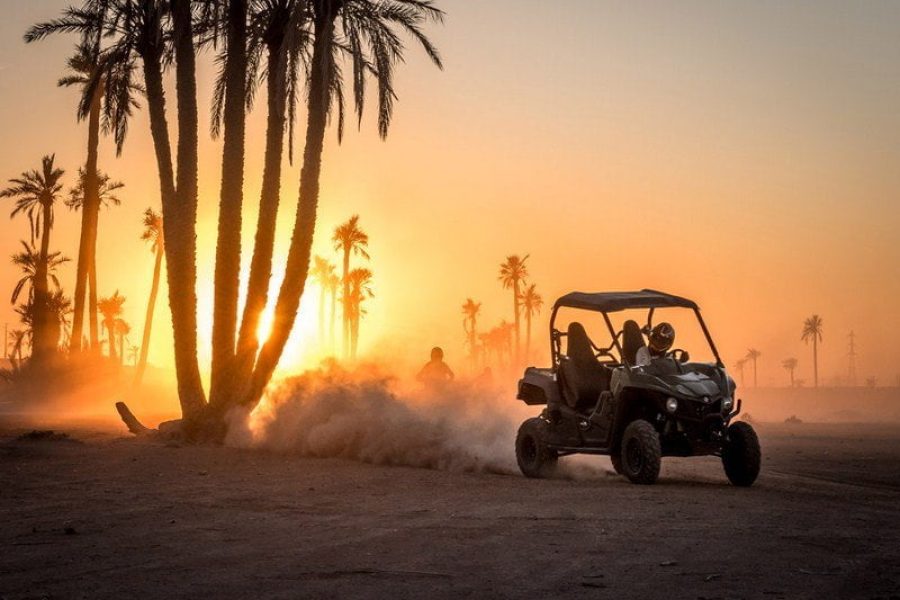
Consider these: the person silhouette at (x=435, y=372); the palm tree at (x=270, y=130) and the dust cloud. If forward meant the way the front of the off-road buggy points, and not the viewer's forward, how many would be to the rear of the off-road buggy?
3

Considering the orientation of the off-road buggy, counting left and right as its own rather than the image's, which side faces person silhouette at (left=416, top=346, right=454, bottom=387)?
back

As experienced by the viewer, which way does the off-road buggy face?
facing the viewer and to the right of the viewer

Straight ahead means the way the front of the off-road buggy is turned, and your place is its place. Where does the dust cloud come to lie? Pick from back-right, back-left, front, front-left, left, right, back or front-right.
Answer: back

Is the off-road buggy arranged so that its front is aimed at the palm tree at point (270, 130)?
no
